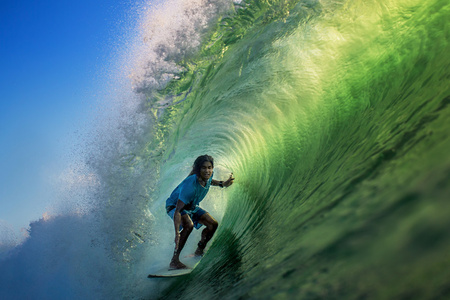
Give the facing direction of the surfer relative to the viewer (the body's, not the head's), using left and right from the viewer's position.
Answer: facing the viewer and to the right of the viewer
